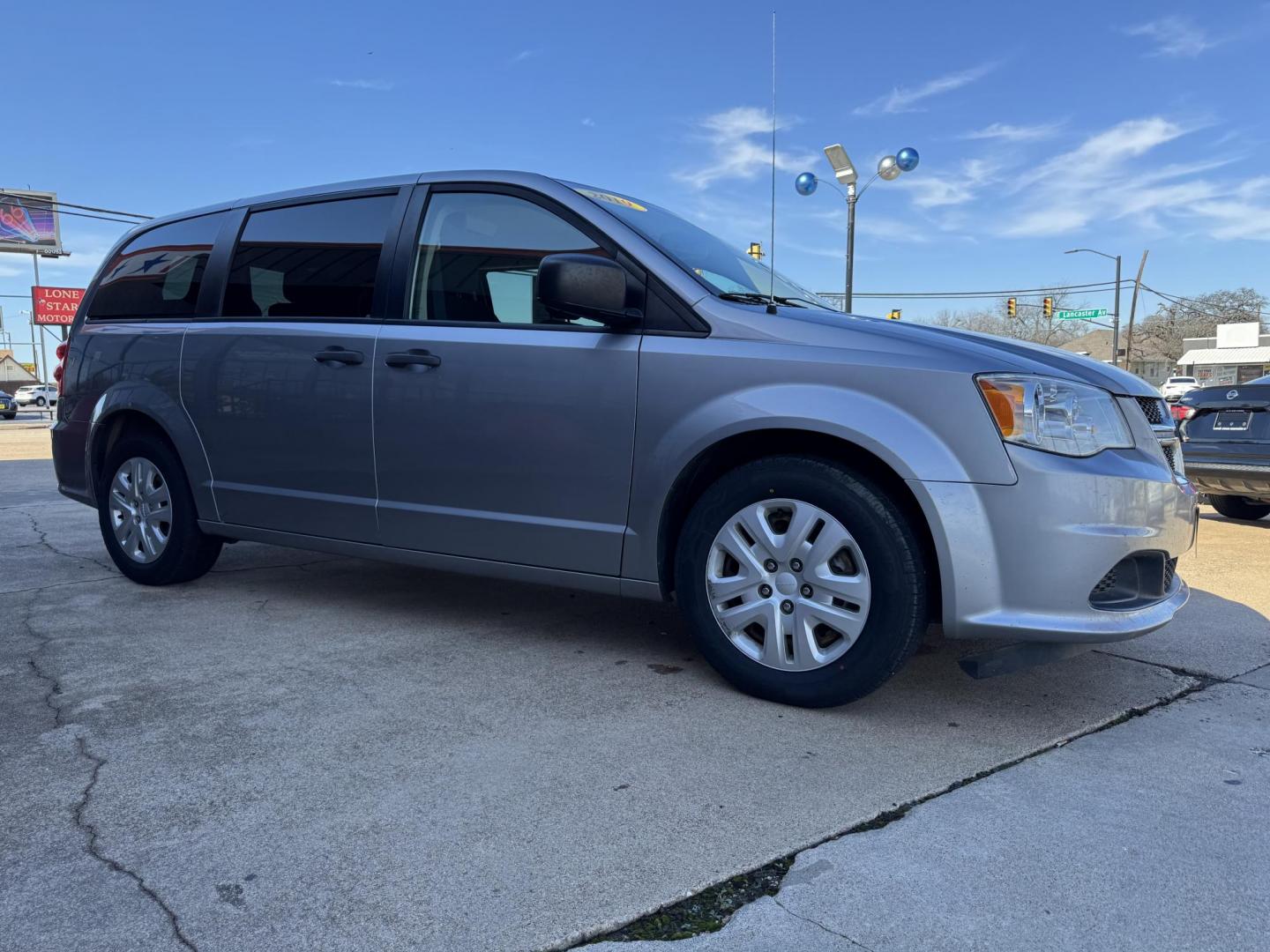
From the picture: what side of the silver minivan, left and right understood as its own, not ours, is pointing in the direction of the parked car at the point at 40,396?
back

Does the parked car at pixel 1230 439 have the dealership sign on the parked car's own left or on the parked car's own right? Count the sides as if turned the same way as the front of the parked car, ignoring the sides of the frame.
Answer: on the parked car's own left

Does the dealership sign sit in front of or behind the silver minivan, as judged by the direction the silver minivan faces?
behind

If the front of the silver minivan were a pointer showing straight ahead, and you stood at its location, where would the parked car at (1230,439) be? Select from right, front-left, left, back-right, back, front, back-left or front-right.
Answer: left

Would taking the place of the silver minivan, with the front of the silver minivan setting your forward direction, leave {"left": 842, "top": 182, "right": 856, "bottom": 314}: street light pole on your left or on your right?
on your left

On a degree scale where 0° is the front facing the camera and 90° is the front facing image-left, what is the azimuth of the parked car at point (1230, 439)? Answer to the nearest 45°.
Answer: approximately 180°

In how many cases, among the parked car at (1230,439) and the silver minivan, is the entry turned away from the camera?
1

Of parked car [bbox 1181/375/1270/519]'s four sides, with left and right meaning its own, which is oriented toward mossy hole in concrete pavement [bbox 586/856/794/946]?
back

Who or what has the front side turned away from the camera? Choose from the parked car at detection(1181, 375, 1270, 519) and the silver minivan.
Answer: the parked car

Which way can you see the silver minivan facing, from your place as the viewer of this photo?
facing the viewer and to the right of the viewer

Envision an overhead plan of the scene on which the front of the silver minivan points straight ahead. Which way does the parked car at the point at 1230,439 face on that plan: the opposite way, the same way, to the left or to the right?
to the left

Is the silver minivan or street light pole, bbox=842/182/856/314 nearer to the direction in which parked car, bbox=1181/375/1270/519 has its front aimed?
the street light pole

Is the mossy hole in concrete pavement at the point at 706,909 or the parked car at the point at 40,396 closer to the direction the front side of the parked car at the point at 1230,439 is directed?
the parked car

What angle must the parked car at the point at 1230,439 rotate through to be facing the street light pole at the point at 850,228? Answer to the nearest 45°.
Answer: approximately 45° to its left
